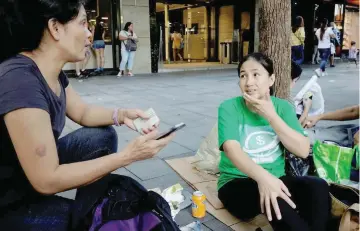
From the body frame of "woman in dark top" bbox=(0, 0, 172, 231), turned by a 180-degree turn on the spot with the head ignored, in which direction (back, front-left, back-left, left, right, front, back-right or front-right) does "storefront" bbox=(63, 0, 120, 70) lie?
right

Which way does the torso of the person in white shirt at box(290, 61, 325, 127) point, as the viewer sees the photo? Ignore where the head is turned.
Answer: to the viewer's left

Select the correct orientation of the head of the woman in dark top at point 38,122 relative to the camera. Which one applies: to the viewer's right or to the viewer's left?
to the viewer's right

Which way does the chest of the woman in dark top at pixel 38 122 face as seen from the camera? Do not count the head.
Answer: to the viewer's right

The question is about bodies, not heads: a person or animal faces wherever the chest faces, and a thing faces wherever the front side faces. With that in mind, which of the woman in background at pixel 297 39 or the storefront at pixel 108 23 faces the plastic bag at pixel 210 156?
the storefront

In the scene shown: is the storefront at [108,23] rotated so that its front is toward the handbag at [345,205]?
yes

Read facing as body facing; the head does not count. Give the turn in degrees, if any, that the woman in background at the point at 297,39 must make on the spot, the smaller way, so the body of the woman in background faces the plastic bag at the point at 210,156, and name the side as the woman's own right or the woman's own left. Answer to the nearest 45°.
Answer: approximately 90° to the woman's own right

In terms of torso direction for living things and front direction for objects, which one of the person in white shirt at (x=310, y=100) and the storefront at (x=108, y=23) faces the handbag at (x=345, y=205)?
the storefront

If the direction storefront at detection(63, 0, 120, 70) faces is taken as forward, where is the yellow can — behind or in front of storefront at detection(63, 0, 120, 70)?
in front
